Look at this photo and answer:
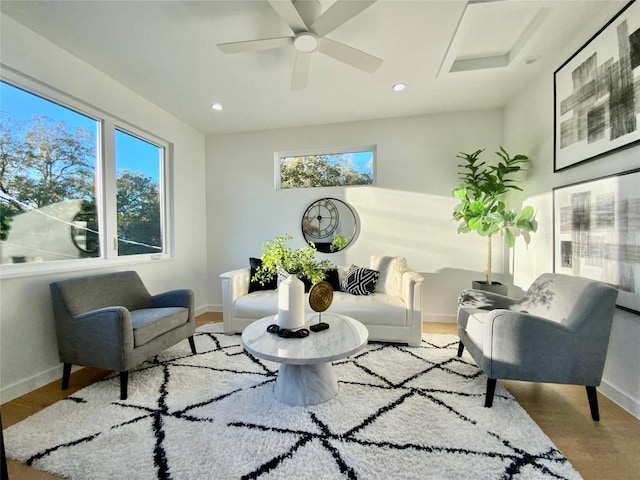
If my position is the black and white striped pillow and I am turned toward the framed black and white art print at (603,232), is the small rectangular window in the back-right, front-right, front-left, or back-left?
back-left

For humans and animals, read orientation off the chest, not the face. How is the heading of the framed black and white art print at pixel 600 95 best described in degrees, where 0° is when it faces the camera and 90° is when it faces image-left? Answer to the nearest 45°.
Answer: approximately 45°

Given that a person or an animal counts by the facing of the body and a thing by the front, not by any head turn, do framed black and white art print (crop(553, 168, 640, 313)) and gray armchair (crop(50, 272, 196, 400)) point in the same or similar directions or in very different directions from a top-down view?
very different directions

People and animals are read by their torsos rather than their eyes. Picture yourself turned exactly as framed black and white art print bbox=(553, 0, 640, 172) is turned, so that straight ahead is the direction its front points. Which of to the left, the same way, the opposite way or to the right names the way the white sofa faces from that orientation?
to the left

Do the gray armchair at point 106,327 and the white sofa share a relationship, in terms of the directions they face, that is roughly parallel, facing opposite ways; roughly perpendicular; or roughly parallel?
roughly perpendicular

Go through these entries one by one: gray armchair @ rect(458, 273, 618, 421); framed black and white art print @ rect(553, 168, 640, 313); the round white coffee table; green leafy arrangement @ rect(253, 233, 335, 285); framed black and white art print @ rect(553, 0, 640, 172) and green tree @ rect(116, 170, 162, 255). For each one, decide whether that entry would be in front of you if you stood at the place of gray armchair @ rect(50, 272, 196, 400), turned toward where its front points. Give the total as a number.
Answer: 5

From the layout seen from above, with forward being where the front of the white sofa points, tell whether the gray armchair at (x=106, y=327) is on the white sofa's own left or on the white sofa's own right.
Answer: on the white sofa's own right
